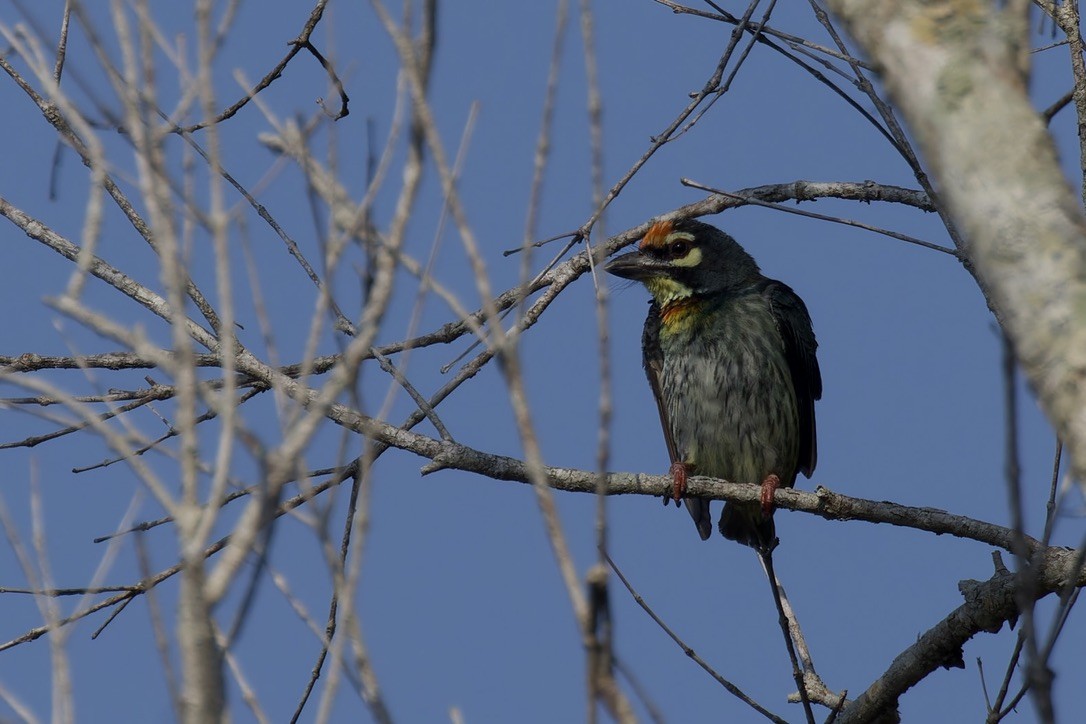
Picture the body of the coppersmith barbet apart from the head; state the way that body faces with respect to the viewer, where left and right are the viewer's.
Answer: facing the viewer and to the left of the viewer
